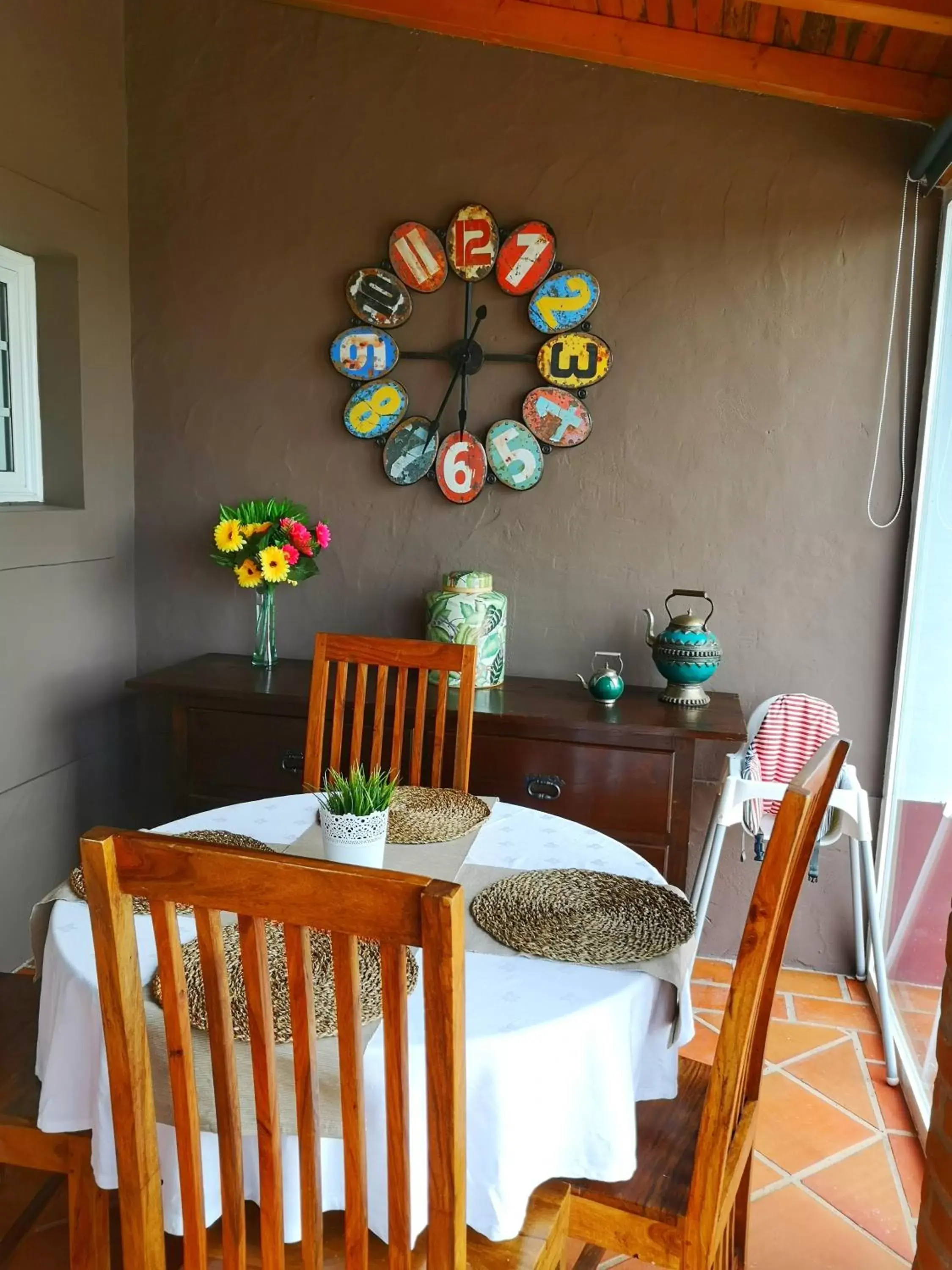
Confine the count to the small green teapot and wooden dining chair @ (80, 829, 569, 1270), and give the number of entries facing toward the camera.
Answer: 0

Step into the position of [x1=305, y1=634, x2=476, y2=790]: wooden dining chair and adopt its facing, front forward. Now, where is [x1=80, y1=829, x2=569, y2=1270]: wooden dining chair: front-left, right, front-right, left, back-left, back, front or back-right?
front

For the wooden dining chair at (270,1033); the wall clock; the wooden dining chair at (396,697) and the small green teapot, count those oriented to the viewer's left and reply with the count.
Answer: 1

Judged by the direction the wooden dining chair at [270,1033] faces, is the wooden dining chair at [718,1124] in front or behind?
in front

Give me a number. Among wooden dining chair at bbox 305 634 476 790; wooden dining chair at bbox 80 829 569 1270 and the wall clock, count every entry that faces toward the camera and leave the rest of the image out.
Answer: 2

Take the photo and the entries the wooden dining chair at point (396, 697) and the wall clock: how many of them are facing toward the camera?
2

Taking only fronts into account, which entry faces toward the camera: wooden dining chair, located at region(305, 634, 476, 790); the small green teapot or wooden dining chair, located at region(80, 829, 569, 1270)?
wooden dining chair, located at region(305, 634, 476, 790)

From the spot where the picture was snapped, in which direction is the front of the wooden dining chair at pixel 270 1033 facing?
facing away from the viewer and to the right of the viewer

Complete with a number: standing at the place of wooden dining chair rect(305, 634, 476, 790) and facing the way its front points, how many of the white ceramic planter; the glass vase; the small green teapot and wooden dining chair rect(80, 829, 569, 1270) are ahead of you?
2

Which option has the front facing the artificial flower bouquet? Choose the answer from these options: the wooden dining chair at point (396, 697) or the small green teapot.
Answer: the small green teapot

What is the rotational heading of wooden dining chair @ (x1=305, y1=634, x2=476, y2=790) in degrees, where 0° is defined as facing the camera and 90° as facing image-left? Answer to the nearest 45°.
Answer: approximately 0°

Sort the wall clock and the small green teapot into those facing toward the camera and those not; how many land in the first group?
1

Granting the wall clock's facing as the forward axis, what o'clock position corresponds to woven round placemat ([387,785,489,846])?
The woven round placemat is roughly at 12 o'clock from the wall clock.

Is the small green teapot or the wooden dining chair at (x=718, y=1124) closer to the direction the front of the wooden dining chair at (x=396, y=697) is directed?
the wooden dining chair

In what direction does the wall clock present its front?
toward the camera

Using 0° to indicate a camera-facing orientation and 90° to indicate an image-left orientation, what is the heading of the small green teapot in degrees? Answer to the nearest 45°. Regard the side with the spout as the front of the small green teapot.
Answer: approximately 90°

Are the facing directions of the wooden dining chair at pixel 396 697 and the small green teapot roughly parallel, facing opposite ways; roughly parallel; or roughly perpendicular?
roughly perpendicular
